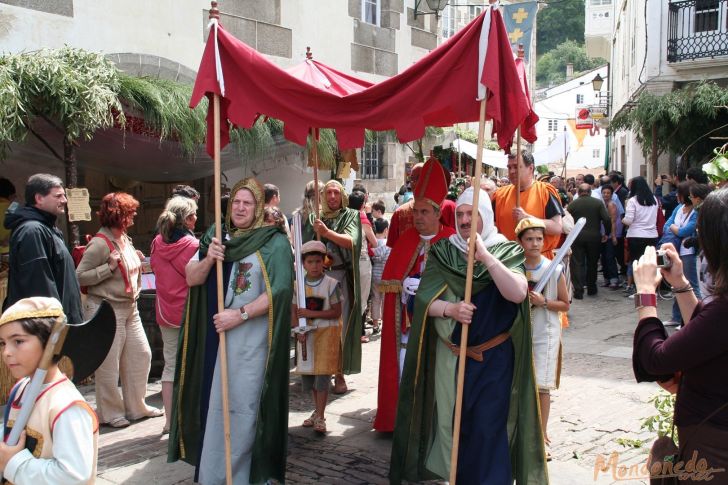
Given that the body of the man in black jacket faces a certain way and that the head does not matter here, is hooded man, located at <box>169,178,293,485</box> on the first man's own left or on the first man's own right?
on the first man's own right

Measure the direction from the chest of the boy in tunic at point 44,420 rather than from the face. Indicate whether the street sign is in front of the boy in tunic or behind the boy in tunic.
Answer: behind

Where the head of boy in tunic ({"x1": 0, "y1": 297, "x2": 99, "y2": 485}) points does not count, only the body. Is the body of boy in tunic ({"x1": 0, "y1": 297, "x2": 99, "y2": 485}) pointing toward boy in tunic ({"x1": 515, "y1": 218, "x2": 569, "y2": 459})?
no

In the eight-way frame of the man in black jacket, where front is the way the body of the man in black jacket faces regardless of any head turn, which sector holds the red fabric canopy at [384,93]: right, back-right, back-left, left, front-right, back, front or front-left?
front-right

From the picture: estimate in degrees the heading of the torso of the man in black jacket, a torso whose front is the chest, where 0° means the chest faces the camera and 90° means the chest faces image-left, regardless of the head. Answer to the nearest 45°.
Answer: approximately 270°

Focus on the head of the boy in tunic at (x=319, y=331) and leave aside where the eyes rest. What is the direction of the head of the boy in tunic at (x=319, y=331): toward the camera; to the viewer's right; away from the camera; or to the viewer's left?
toward the camera

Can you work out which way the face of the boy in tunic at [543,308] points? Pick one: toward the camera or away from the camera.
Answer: toward the camera

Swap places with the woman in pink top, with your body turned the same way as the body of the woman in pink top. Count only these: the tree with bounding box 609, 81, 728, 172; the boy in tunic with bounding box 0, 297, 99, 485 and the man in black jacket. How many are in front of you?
1

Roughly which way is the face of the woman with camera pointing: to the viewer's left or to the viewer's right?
to the viewer's left

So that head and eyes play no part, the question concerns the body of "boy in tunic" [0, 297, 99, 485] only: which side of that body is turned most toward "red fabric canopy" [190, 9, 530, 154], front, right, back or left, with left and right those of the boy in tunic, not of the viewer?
back

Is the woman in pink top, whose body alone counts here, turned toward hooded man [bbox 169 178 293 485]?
no

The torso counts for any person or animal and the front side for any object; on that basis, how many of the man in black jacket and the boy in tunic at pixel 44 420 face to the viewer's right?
1

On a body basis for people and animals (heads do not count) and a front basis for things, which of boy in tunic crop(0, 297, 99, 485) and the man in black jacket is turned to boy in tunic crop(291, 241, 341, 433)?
the man in black jacket

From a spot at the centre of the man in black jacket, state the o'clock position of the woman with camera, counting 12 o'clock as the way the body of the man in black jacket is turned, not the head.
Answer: The woman with camera is roughly at 2 o'clock from the man in black jacket.

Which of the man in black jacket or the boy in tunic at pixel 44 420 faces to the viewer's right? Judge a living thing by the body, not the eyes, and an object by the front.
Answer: the man in black jacket

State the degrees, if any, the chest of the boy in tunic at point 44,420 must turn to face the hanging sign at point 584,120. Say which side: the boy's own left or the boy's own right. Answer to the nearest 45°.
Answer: approximately 180°
